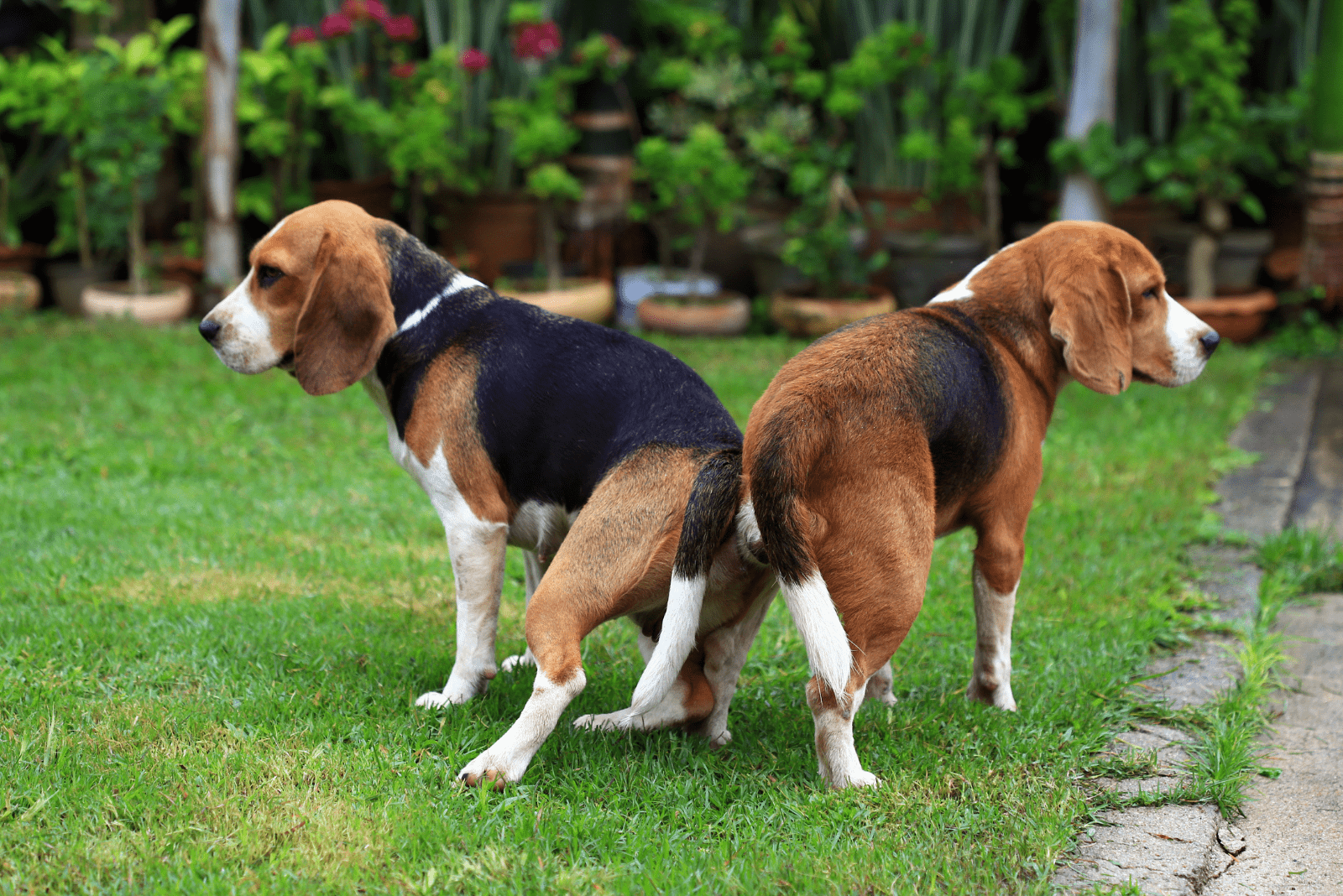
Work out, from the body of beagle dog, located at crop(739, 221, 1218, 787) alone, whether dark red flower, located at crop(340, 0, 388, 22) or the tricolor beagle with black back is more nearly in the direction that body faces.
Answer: the dark red flower

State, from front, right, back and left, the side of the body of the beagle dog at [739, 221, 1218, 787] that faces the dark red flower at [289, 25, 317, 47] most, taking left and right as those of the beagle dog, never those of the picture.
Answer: left

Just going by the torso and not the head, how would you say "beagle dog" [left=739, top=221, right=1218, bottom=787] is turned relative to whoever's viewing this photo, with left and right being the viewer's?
facing away from the viewer and to the right of the viewer

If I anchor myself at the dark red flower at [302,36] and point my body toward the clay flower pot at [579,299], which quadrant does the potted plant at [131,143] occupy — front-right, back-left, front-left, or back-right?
back-right

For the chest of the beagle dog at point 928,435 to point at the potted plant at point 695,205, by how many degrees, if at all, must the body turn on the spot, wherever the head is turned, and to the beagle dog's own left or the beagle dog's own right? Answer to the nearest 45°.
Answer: approximately 45° to the beagle dog's own left

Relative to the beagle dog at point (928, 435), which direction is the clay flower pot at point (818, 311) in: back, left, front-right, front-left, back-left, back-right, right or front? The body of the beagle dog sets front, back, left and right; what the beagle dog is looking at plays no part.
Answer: front-left

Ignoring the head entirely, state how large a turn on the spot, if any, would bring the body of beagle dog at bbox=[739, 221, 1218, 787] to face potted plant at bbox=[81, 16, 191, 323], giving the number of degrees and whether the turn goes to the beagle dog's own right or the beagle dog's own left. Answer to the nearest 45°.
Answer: approximately 90° to the beagle dog's own left
